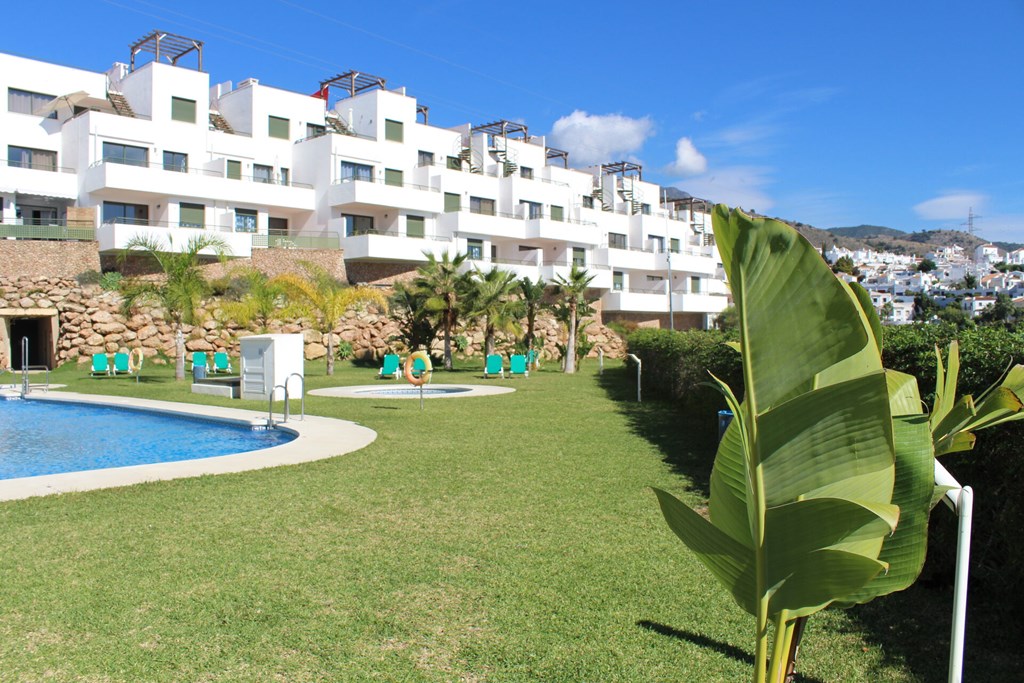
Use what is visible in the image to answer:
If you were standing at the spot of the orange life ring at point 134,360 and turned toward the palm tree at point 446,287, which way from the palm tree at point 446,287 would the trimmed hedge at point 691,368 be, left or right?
right

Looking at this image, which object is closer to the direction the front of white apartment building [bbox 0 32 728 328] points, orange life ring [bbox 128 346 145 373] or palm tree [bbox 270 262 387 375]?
the palm tree

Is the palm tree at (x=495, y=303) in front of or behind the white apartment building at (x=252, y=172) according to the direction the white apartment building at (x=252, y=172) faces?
in front

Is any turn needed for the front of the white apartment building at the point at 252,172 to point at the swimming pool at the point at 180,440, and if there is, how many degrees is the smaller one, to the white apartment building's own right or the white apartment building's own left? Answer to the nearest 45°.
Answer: approximately 45° to the white apartment building's own right

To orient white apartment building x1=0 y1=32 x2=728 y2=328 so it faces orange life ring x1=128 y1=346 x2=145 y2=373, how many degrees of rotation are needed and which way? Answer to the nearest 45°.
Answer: approximately 45° to its right

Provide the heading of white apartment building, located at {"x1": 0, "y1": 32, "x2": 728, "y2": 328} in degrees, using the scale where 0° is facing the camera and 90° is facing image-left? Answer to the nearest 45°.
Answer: approximately 315°

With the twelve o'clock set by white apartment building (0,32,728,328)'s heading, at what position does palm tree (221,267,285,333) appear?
The palm tree is roughly at 1 o'clock from the white apartment building.

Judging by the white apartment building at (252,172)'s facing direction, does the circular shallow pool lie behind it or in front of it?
in front

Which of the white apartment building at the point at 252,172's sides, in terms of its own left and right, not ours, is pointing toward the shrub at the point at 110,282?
right

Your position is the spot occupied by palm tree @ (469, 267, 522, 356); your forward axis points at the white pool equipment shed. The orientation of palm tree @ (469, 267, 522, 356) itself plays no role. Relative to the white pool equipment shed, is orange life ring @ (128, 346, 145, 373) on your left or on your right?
right
